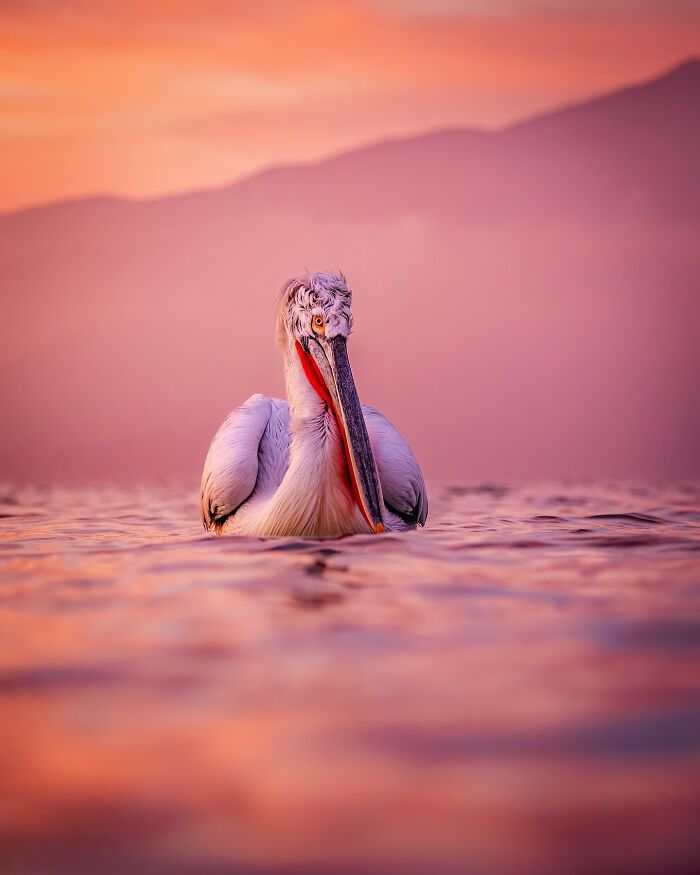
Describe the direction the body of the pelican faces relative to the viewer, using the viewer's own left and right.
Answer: facing the viewer
